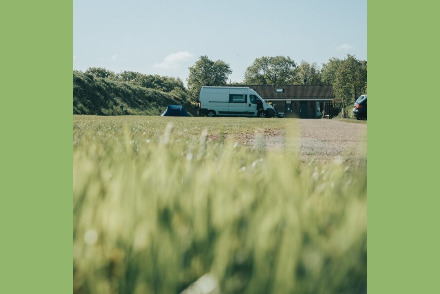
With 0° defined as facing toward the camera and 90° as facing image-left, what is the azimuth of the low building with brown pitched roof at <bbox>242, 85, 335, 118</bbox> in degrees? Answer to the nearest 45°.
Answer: approximately 0°
